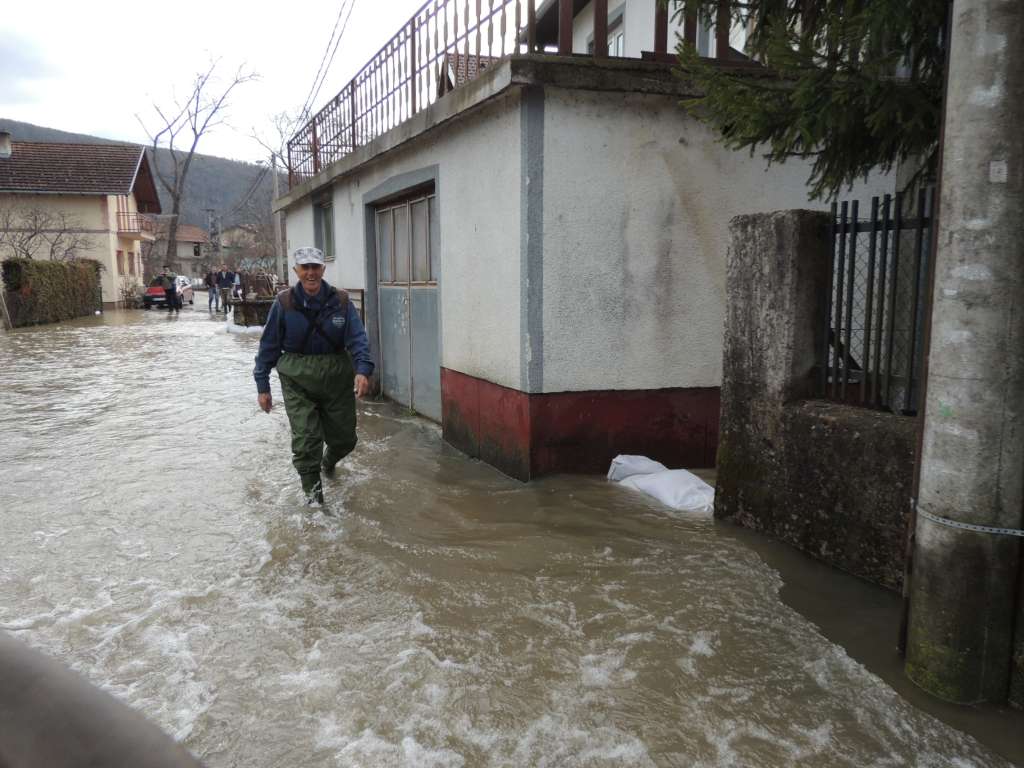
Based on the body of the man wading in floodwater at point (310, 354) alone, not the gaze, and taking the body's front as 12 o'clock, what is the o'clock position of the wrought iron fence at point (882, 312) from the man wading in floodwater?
The wrought iron fence is roughly at 10 o'clock from the man wading in floodwater.

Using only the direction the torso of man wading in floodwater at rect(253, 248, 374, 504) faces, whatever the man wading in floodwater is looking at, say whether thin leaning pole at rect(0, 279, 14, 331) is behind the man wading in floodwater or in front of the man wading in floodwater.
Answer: behind

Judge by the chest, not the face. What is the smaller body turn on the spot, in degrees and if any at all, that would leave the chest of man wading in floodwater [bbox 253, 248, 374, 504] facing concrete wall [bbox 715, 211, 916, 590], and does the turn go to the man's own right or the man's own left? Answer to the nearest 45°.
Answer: approximately 45° to the man's own left

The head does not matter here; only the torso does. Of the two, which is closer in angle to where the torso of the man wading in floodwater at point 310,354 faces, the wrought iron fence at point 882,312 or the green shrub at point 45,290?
the wrought iron fence

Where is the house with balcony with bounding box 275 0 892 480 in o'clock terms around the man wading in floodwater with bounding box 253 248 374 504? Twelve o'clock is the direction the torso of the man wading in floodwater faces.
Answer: The house with balcony is roughly at 9 o'clock from the man wading in floodwater.

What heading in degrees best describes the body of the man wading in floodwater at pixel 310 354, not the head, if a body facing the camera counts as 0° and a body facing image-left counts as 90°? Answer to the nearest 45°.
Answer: approximately 0°

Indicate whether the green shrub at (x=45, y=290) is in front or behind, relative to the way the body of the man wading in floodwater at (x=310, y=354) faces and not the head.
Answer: behind

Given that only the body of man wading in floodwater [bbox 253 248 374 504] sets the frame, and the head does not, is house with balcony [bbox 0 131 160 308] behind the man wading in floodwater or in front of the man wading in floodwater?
behind

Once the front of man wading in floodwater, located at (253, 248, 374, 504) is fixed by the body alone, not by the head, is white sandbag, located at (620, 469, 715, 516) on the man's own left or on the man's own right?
on the man's own left

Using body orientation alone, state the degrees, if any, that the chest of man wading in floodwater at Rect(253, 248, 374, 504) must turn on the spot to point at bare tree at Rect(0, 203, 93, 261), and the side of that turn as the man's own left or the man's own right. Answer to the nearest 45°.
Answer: approximately 180°

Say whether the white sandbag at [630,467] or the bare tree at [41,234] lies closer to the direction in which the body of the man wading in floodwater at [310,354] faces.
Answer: the white sandbag
